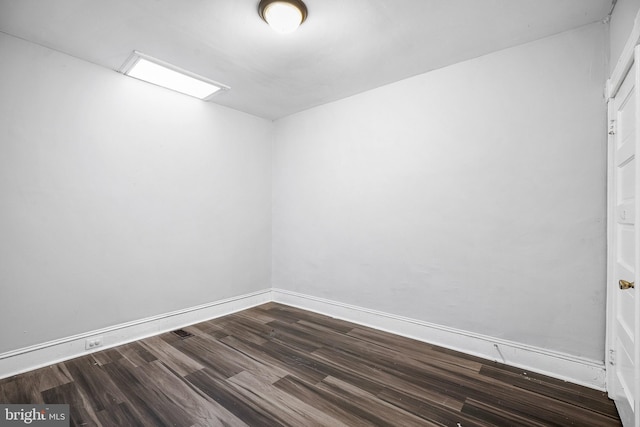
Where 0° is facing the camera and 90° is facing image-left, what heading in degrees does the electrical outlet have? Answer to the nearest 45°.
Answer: approximately 315°

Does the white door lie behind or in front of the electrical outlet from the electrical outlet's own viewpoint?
in front
